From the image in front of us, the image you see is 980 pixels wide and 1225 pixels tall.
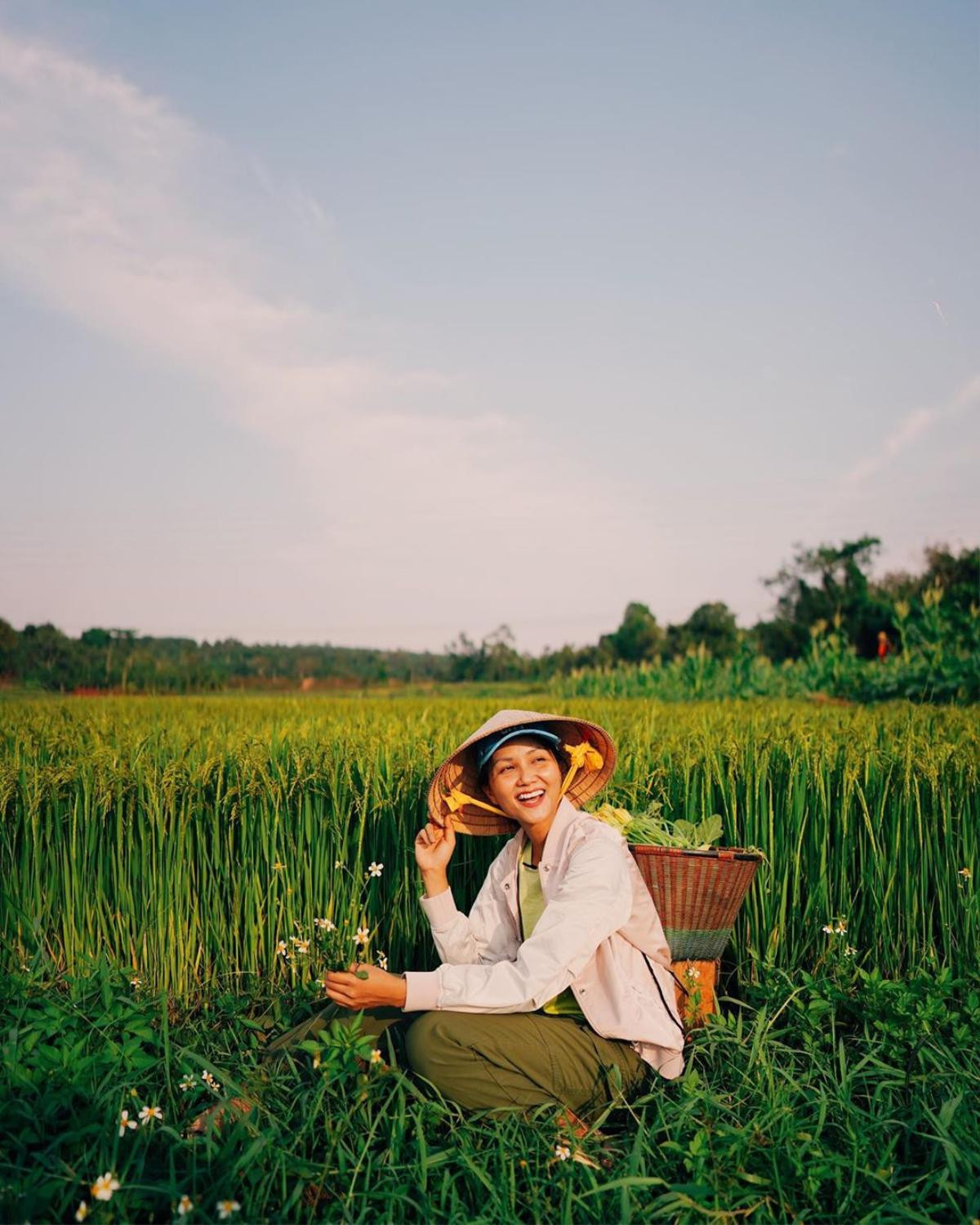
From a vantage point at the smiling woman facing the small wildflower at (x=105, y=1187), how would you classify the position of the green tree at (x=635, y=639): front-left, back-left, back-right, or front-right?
back-right

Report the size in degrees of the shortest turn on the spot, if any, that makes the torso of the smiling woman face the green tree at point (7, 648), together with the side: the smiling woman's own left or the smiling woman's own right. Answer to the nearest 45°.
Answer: approximately 90° to the smiling woman's own right

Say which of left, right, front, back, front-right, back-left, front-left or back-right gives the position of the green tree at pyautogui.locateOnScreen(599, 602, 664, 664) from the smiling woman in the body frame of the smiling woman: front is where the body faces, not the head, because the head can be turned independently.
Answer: back-right

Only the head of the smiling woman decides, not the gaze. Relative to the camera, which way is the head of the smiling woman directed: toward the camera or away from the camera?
toward the camera

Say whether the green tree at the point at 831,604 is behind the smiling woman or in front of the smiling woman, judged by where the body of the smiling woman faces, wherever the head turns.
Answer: behind

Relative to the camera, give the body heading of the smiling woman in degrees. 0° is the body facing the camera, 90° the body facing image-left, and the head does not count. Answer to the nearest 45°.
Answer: approximately 45°

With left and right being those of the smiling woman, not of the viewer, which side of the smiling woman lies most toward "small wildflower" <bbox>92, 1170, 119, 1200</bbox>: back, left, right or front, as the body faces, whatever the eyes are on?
front

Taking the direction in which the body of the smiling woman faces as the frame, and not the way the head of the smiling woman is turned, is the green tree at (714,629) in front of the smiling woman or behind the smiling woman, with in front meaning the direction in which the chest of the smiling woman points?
behind

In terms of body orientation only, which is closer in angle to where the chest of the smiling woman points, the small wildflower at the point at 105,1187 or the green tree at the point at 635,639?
the small wildflower

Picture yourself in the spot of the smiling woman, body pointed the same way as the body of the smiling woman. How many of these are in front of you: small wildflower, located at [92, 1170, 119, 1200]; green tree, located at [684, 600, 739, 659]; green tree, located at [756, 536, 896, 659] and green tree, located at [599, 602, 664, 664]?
1

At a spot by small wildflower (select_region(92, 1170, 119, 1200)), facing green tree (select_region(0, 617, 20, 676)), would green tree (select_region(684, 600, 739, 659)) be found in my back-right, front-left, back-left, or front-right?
front-right
